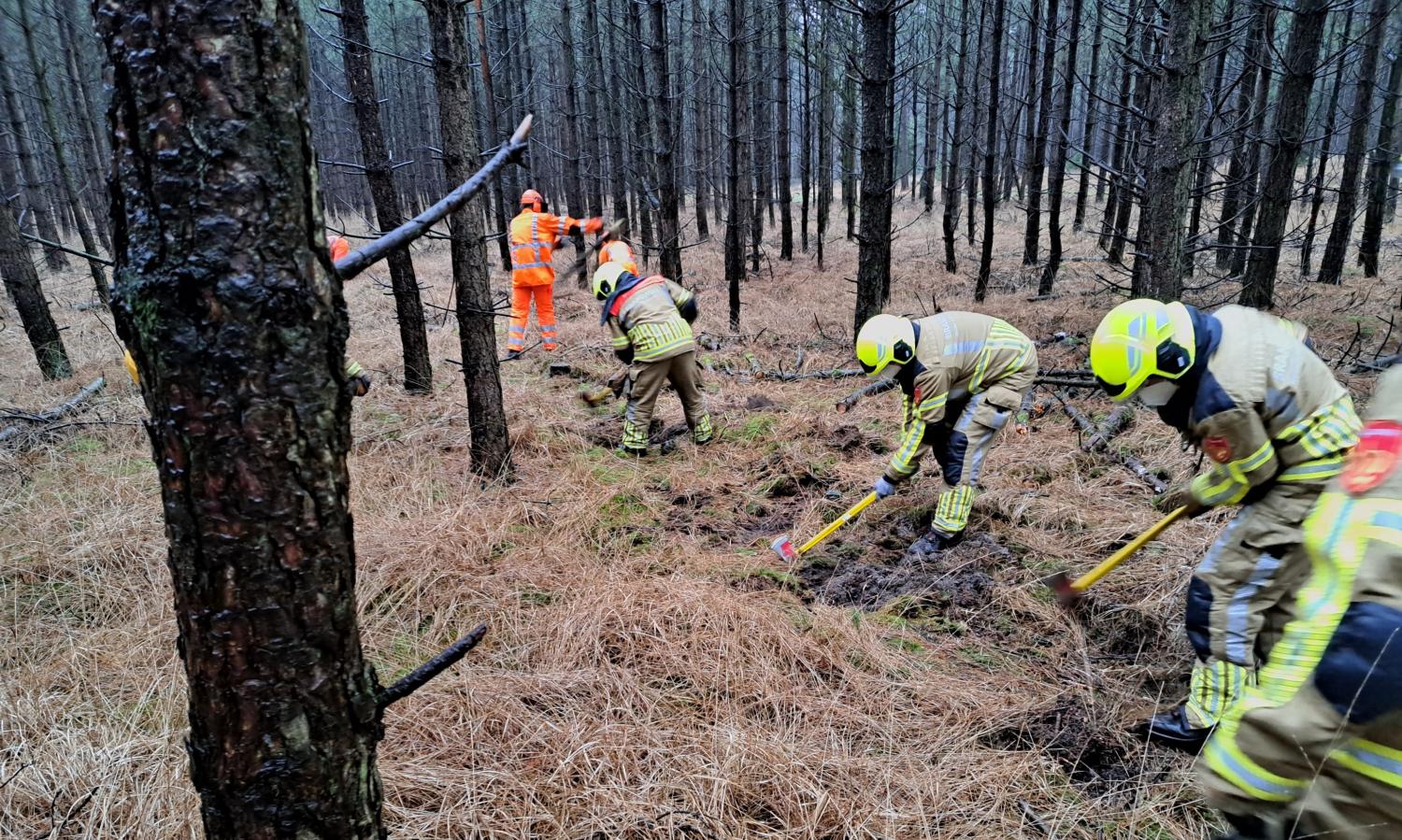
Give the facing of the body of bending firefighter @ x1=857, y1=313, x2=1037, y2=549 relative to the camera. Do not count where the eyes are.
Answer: to the viewer's left

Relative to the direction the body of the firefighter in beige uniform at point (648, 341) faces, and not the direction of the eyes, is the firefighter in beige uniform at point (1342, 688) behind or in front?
behind

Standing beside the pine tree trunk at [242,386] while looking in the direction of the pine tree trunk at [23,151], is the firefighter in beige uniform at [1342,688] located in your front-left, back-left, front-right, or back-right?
back-right

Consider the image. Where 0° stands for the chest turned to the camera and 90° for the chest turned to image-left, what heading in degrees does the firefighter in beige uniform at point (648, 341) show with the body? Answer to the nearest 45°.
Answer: approximately 135°

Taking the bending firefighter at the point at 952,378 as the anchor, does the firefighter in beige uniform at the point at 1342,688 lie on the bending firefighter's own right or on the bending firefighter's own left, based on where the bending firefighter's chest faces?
on the bending firefighter's own left

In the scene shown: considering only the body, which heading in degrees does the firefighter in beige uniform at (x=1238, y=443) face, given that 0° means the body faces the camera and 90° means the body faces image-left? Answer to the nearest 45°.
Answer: approximately 90°

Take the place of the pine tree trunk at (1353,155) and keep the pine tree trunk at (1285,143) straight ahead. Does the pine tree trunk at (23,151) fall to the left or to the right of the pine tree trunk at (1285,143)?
right

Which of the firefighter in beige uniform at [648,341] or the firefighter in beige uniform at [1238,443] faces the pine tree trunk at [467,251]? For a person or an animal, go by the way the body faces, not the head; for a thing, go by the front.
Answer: the firefighter in beige uniform at [1238,443]

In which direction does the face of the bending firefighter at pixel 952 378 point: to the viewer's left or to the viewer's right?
to the viewer's left

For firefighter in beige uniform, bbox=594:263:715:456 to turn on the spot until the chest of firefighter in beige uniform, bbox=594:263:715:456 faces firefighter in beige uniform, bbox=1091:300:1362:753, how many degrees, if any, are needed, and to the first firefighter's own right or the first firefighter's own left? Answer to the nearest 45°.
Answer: approximately 180°

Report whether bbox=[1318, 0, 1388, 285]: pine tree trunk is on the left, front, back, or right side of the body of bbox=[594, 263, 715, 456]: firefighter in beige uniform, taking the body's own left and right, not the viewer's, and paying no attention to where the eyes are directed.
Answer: right

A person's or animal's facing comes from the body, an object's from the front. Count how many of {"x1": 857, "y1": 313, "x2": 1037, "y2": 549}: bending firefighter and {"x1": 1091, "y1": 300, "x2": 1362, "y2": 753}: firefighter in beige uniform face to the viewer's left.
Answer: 2

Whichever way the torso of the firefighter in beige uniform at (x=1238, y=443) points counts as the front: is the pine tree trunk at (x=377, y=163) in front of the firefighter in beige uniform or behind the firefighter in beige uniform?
in front

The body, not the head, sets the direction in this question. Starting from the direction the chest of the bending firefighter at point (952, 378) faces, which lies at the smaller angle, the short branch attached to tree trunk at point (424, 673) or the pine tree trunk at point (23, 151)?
the pine tree trunk

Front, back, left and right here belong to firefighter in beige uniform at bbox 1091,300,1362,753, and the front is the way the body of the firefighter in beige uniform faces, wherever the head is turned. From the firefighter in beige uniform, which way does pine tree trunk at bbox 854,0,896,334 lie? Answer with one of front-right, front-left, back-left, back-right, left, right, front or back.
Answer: front-right

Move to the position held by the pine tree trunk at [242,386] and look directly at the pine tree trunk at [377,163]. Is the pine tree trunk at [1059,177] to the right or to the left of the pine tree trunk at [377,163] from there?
right
